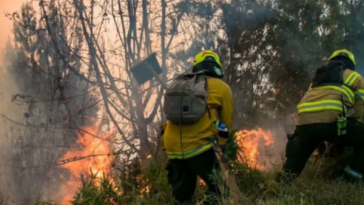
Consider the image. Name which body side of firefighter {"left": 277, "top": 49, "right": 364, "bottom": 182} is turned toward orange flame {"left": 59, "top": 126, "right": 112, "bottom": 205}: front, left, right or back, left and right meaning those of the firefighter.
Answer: left

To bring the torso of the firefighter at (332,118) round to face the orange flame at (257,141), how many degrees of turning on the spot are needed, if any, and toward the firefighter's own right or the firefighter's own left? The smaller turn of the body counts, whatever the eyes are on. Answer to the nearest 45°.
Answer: approximately 90° to the firefighter's own left

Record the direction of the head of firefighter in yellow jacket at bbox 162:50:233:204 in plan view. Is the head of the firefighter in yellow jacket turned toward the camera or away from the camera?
away from the camera

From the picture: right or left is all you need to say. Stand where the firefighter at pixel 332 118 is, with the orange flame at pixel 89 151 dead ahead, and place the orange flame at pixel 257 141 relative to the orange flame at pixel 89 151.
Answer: right

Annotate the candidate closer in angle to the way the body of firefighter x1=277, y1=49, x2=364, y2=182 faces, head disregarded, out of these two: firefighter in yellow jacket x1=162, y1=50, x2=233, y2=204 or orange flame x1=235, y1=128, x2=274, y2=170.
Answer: the orange flame

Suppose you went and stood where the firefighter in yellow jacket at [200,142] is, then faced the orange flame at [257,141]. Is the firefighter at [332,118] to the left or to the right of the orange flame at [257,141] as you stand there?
right
